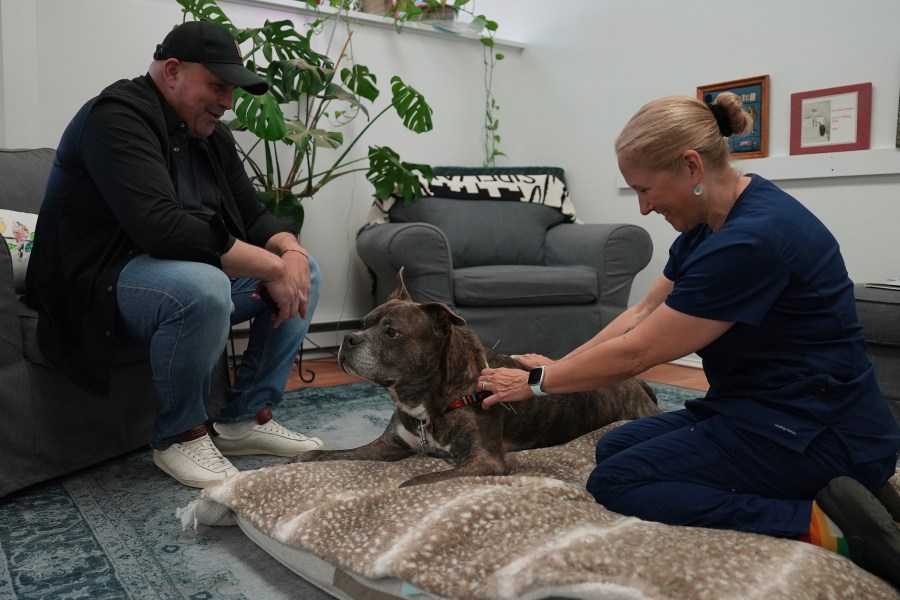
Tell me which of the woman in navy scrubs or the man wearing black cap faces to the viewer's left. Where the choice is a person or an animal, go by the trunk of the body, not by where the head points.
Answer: the woman in navy scrubs

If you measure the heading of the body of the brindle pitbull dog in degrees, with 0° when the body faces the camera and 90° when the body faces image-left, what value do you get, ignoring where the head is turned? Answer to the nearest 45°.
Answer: approximately 45°

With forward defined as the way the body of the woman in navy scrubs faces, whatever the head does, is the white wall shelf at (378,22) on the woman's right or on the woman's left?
on the woman's right

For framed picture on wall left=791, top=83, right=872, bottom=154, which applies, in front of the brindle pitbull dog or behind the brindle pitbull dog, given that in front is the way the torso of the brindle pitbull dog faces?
behind

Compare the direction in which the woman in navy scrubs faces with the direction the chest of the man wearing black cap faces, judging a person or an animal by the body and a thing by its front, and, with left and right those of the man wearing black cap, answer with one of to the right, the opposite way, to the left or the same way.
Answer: the opposite way

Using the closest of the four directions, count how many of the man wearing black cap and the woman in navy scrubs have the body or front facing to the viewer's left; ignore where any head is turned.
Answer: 1

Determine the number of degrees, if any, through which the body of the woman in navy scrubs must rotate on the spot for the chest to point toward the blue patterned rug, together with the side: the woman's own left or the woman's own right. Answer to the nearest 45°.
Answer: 0° — they already face it

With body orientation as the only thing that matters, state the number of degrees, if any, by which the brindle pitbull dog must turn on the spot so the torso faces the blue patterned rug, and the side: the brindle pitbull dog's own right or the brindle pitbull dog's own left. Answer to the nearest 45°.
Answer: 0° — it already faces it

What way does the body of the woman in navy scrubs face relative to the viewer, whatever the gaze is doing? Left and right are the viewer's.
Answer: facing to the left of the viewer

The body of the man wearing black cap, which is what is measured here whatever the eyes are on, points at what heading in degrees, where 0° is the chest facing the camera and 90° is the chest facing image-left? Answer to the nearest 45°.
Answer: approximately 315°
